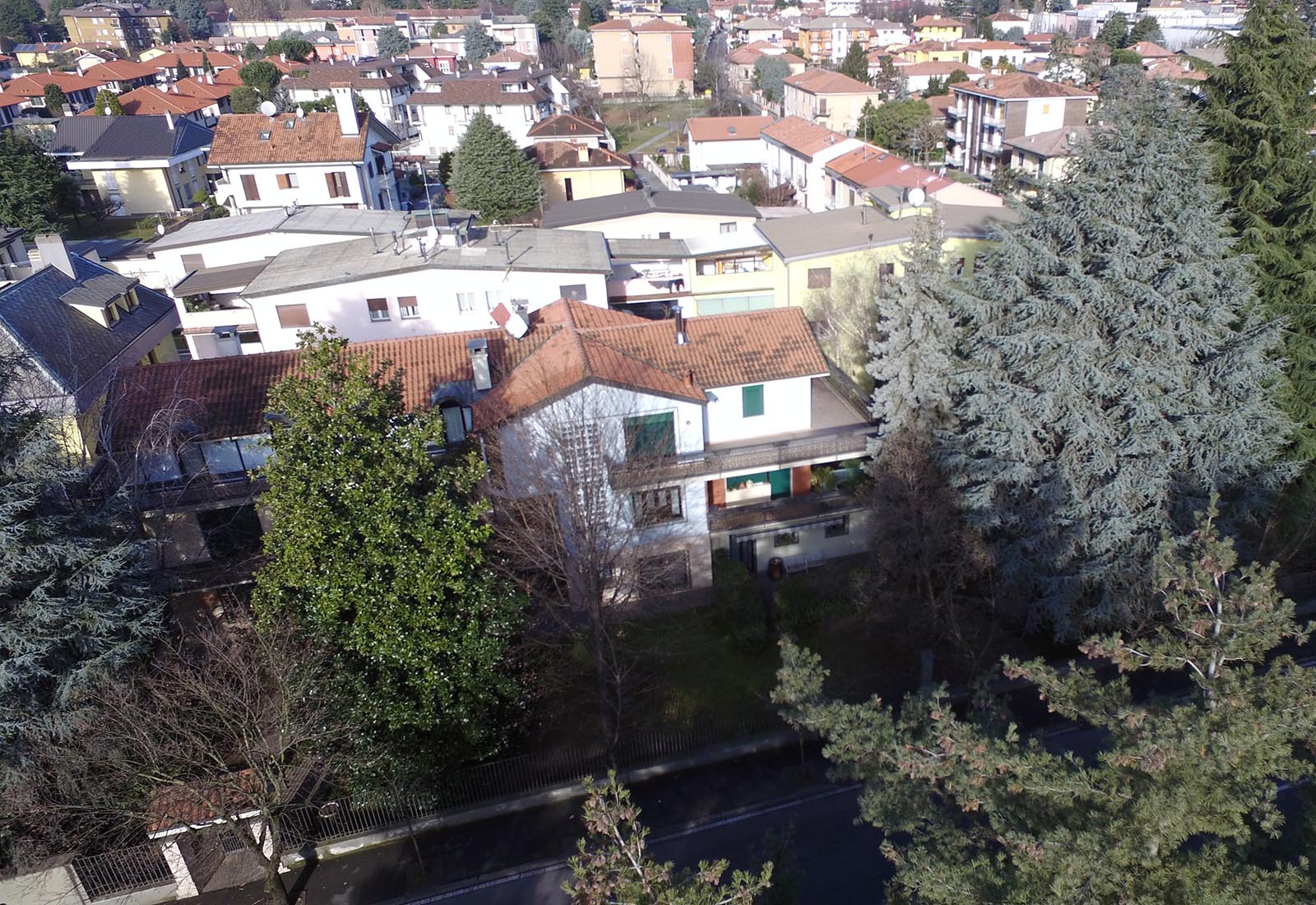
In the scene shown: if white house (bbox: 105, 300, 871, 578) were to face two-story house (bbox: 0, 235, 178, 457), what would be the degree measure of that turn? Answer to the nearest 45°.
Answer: approximately 135° to its right

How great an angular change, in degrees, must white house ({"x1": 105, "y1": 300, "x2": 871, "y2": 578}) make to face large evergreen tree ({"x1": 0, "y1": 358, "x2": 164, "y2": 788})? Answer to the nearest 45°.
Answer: approximately 45° to its right

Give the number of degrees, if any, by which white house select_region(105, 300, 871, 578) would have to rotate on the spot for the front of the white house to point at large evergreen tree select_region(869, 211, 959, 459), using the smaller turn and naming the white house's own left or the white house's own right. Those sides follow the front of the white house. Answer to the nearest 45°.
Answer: approximately 45° to the white house's own left

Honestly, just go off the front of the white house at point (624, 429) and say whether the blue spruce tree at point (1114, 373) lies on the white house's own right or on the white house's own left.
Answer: on the white house's own left

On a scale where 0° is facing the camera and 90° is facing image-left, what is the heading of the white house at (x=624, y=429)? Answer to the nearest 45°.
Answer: approximately 0°

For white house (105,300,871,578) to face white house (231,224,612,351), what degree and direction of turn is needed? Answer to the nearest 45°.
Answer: approximately 135° to its right

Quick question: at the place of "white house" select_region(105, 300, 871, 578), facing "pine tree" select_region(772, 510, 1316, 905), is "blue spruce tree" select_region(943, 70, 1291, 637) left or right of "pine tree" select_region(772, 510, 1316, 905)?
left

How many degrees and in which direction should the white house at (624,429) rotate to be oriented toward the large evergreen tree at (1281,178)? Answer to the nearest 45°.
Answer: approximately 90° to its left
